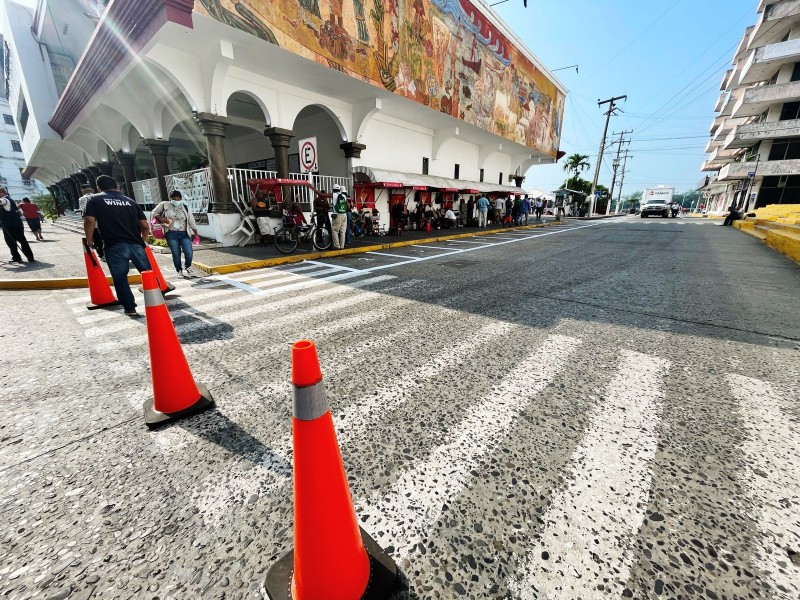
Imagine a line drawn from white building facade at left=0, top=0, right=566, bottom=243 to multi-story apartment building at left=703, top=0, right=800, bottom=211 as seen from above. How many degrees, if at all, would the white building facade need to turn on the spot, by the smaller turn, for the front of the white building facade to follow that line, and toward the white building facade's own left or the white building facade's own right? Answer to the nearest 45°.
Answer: approximately 45° to the white building facade's own left

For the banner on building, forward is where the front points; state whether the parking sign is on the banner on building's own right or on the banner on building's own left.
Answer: on the banner on building's own right

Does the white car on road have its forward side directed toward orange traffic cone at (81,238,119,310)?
yes

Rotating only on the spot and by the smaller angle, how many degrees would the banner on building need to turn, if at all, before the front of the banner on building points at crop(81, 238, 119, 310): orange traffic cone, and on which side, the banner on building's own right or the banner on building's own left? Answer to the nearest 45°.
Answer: approximately 45° to the banner on building's own right

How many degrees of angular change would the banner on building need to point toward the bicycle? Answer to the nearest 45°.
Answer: approximately 90° to its right

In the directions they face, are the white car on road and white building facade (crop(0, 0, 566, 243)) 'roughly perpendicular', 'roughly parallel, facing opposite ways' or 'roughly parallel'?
roughly perpendicular

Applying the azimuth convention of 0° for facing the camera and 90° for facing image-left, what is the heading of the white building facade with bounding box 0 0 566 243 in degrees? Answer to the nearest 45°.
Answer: approximately 315°

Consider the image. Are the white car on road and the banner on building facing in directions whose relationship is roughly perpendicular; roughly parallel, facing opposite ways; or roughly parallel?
roughly perpendicular

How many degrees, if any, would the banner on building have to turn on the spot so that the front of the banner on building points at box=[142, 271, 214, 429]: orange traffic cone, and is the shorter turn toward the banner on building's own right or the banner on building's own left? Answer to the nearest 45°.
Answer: approximately 45° to the banner on building's own right
